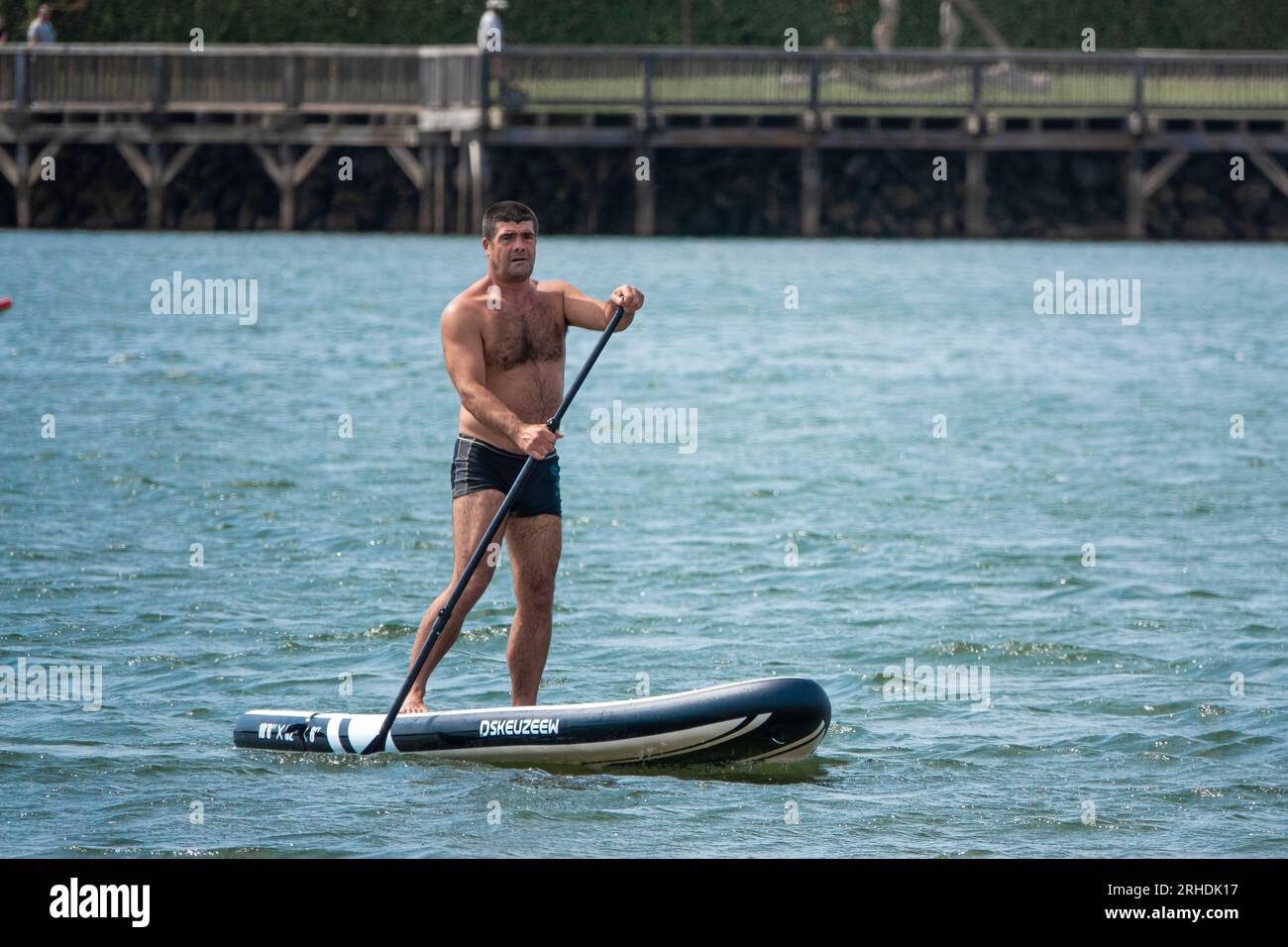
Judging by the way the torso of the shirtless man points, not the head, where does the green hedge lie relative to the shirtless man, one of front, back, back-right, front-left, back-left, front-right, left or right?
back-left

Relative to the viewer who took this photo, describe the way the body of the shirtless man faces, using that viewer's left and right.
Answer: facing the viewer and to the right of the viewer

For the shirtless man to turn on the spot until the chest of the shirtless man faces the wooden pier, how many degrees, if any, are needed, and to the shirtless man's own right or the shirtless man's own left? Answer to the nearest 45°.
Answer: approximately 135° to the shirtless man's own left
